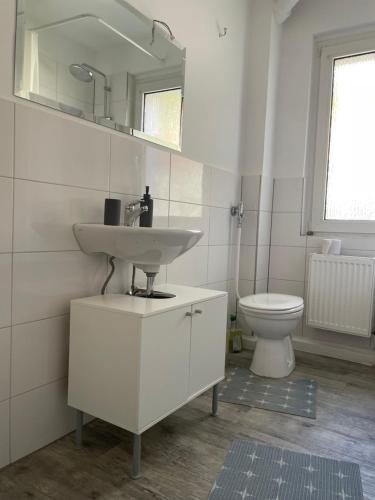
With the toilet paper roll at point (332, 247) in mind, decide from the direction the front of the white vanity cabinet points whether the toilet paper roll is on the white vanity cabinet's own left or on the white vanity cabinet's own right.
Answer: on the white vanity cabinet's own left

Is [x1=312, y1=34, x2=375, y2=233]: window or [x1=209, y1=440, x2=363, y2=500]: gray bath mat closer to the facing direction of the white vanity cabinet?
the gray bath mat

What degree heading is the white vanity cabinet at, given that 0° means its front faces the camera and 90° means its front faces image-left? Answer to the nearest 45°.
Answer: approximately 315°

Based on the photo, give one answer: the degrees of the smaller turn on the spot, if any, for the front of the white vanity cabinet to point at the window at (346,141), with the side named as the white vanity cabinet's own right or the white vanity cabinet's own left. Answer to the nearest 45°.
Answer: approximately 90° to the white vanity cabinet's own left

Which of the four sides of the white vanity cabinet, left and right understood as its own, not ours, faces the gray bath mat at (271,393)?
left

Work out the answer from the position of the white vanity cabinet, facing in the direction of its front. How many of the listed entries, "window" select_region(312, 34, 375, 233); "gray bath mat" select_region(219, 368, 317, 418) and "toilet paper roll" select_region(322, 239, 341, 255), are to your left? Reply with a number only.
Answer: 3

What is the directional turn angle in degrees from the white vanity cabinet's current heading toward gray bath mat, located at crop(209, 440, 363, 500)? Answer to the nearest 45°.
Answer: approximately 45° to its left
